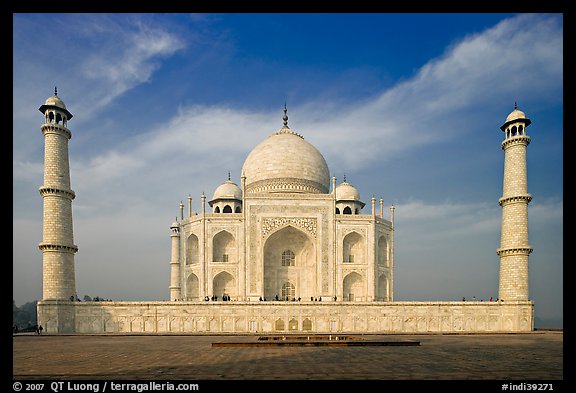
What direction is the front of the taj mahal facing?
toward the camera
